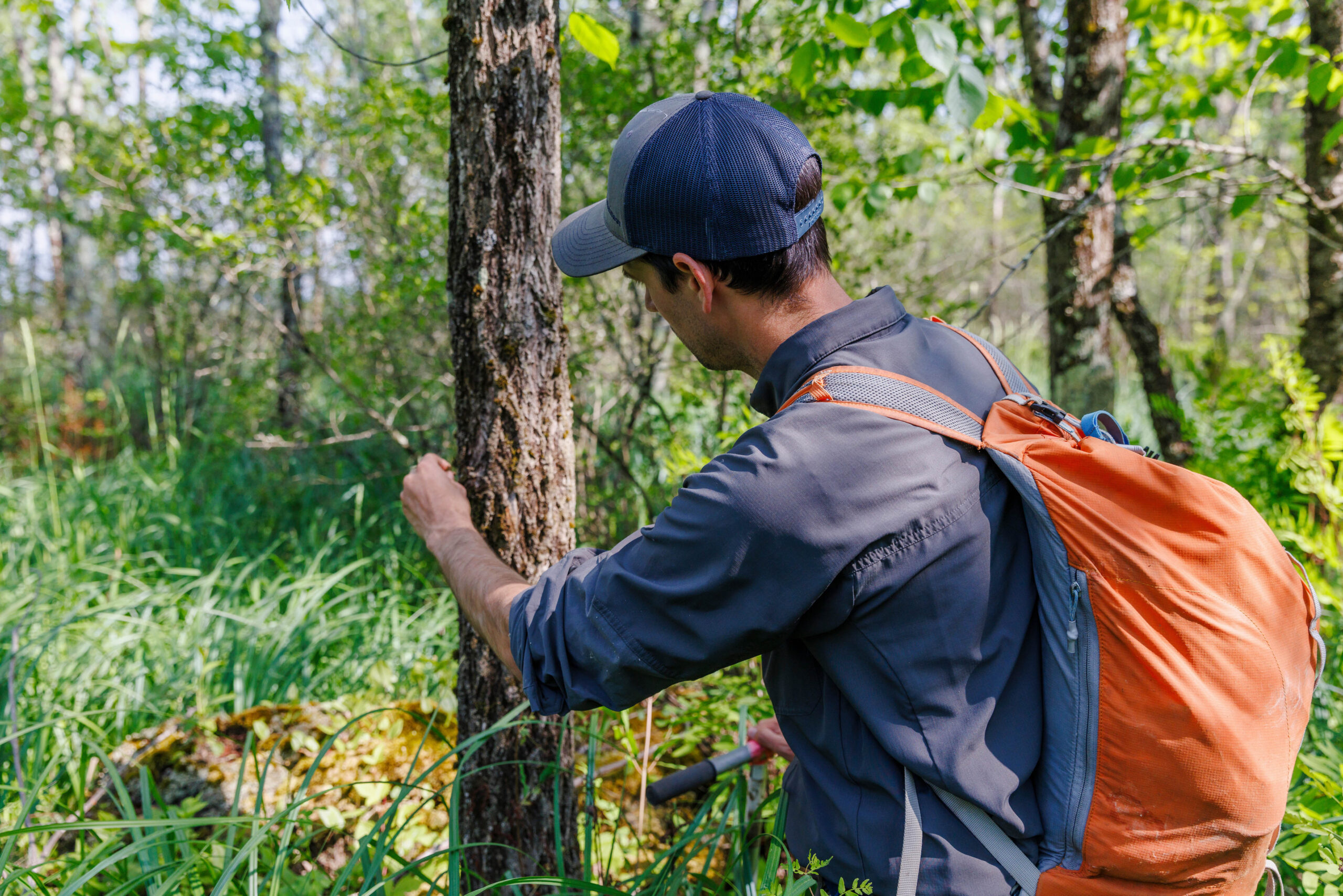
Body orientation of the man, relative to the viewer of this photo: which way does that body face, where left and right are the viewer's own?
facing away from the viewer and to the left of the viewer

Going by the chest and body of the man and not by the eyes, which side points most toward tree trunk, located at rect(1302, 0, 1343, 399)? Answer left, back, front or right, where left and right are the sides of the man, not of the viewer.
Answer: right

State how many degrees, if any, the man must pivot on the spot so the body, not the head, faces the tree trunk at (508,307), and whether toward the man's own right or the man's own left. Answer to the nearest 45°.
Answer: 0° — they already face it

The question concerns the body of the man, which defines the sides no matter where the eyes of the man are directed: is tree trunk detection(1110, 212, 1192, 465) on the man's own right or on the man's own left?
on the man's own right

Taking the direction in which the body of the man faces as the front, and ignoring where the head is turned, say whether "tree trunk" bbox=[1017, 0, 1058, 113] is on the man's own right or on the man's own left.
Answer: on the man's own right

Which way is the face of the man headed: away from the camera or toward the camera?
away from the camera

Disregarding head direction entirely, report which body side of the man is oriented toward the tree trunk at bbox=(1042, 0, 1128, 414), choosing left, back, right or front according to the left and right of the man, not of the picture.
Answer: right
